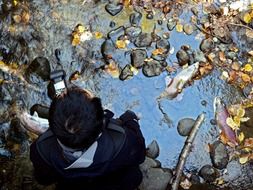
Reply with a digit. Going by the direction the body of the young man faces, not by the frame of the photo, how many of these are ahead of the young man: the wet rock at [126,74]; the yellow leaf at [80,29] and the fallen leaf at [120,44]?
3

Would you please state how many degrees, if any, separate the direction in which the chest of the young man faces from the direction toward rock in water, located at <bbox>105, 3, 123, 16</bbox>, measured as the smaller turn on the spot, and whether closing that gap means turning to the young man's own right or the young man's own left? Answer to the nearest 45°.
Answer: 0° — they already face it

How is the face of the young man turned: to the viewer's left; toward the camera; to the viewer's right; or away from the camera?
away from the camera

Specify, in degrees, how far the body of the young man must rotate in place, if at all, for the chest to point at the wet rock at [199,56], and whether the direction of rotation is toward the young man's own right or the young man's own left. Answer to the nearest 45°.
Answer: approximately 45° to the young man's own right

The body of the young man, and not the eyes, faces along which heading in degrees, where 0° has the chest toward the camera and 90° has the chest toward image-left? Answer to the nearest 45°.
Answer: approximately 180°

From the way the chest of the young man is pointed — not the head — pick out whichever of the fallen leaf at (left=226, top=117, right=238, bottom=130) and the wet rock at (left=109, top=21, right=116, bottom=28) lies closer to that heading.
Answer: the wet rock

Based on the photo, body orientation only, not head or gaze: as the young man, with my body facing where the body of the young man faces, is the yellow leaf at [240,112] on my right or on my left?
on my right
